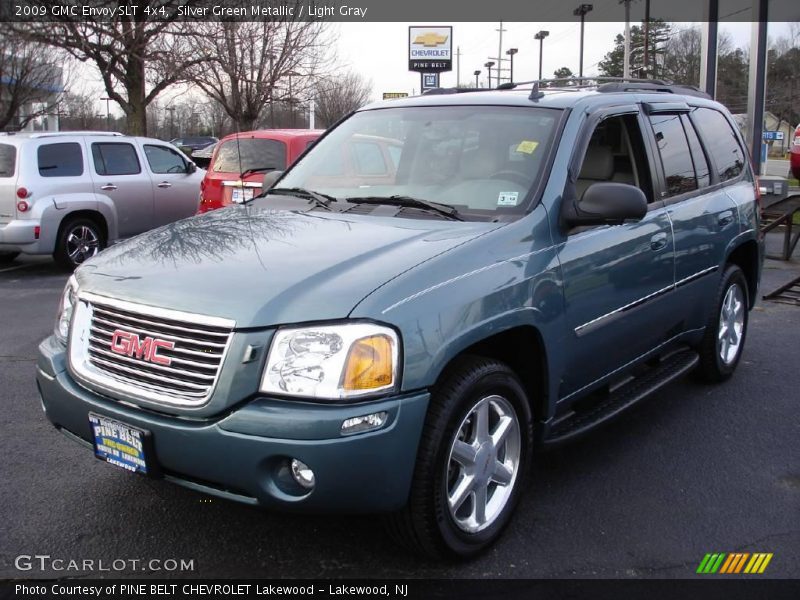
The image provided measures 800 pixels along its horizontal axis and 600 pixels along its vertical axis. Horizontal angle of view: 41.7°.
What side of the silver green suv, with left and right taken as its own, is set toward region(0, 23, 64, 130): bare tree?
right

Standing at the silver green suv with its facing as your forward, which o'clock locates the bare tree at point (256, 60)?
The bare tree is roughly at 4 o'clock from the silver green suv.

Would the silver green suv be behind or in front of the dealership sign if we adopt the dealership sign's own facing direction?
in front

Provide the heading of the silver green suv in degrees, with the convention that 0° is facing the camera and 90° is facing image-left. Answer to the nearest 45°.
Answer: approximately 45°

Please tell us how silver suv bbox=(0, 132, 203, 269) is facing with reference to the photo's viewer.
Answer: facing away from the viewer and to the right of the viewer

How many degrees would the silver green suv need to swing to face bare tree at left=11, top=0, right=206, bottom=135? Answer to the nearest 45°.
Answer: approximately 135° to its right

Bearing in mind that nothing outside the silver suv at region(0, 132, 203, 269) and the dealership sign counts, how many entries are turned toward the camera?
1

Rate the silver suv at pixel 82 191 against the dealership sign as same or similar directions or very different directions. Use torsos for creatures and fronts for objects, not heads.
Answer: very different directions

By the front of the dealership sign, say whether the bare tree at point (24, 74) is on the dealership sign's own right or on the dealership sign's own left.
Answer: on the dealership sign's own right

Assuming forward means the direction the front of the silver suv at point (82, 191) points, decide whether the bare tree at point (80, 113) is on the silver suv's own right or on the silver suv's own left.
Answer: on the silver suv's own left

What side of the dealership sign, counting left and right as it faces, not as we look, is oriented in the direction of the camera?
front

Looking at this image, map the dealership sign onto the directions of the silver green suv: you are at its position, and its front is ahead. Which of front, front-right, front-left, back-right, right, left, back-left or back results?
back-right

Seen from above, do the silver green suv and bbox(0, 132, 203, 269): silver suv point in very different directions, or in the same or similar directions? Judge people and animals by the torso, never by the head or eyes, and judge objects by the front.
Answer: very different directions
